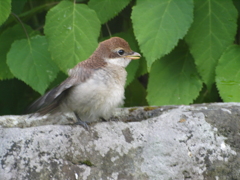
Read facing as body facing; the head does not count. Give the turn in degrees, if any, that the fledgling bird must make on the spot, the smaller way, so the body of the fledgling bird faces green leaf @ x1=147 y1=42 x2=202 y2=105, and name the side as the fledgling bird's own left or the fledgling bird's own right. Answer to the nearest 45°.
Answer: approximately 45° to the fledgling bird's own left

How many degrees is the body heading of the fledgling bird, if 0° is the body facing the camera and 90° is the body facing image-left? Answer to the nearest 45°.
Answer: approximately 270°

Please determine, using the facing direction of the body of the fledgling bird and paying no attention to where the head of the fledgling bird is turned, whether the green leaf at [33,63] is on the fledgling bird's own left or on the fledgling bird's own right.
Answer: on the fledgling bird's own left

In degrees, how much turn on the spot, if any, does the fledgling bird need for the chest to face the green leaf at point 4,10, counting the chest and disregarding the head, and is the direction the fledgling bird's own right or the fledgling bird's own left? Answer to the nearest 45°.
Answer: approximately 135° to the fledgling bird's own left

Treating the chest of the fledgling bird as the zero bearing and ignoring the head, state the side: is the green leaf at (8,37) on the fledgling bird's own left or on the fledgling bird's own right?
on the fledgling bird's own left

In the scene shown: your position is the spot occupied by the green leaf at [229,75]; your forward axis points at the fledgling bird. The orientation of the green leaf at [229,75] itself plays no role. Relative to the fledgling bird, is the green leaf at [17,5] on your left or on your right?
right

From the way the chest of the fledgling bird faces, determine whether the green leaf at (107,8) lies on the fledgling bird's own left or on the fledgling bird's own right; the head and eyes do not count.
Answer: on the fledgling bird's own left
